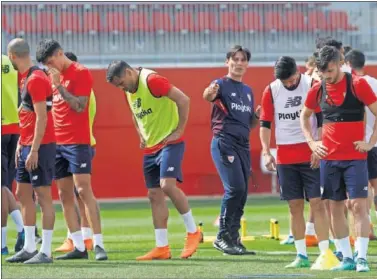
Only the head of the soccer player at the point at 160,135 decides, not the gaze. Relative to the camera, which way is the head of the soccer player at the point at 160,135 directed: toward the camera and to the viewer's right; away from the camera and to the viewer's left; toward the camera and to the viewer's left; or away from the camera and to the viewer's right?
toward the camera and to the viewer's left

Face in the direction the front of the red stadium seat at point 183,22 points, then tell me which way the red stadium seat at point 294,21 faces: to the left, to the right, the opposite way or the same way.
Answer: the same way

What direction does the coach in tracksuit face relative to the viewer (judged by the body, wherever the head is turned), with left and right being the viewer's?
facing the viewer and to the right of the viewer

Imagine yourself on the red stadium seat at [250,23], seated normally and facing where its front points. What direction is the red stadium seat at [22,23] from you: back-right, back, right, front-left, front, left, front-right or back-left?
right

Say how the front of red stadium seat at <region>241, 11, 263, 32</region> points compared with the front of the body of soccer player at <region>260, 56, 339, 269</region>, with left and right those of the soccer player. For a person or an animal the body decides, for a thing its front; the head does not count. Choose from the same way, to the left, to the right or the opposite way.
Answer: the same way

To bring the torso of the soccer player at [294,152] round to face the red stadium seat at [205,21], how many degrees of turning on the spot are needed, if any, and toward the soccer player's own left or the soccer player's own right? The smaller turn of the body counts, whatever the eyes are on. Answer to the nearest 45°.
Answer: approximately 180°

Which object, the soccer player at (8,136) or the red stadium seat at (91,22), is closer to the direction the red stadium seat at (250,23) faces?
the soccer player

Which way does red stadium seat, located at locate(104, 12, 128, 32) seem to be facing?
toward the camera

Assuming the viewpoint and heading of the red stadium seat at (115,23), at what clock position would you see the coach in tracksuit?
The coach in tracksuit is roughly at 12 o'clock from the red stadium seat.

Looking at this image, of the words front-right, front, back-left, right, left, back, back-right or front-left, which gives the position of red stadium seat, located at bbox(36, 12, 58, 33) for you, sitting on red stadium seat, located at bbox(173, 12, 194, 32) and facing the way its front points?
right

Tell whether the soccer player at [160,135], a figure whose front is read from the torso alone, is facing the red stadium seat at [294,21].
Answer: no

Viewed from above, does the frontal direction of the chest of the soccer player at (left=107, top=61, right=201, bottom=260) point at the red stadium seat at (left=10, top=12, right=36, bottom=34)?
no

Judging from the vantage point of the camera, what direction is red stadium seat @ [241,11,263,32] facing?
facing the viewer

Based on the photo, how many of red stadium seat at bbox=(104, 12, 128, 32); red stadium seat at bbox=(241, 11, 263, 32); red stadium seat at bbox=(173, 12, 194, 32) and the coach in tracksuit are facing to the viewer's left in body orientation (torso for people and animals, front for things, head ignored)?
0

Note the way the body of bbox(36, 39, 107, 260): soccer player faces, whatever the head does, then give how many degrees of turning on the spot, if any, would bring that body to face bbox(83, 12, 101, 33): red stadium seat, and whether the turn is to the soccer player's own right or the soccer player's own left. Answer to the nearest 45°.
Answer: approximately 135° to the soccer player's own right

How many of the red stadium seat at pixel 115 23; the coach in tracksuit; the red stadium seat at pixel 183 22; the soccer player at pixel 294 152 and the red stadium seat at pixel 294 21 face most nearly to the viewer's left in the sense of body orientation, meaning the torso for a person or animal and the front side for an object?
0
